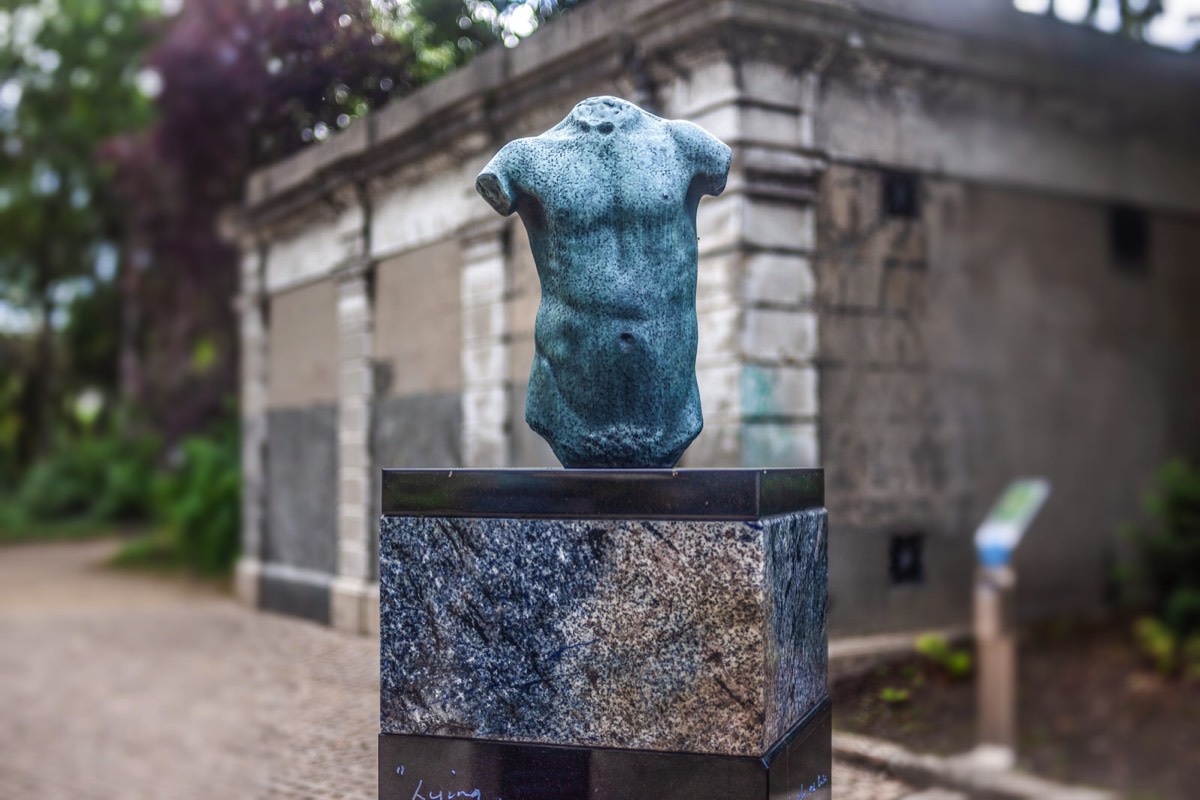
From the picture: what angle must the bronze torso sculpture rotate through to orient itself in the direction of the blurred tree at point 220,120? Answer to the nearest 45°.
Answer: approximately 135° to its right

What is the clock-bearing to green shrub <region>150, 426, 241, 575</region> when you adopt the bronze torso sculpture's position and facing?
The green shrub is roughly at 5 o'clock from the bronze torso sculpture.

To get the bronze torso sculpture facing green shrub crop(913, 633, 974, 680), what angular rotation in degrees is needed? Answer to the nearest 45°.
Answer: approximately 135° to its left

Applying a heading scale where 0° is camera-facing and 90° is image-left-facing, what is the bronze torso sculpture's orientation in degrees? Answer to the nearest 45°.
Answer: approximately 0°

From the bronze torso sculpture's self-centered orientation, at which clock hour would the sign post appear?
The sign post is roughly at 8 o'clock from the bronze torso sculpture.

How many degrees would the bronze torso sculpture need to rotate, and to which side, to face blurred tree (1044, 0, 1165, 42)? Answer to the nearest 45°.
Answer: approximately 135° to its left
